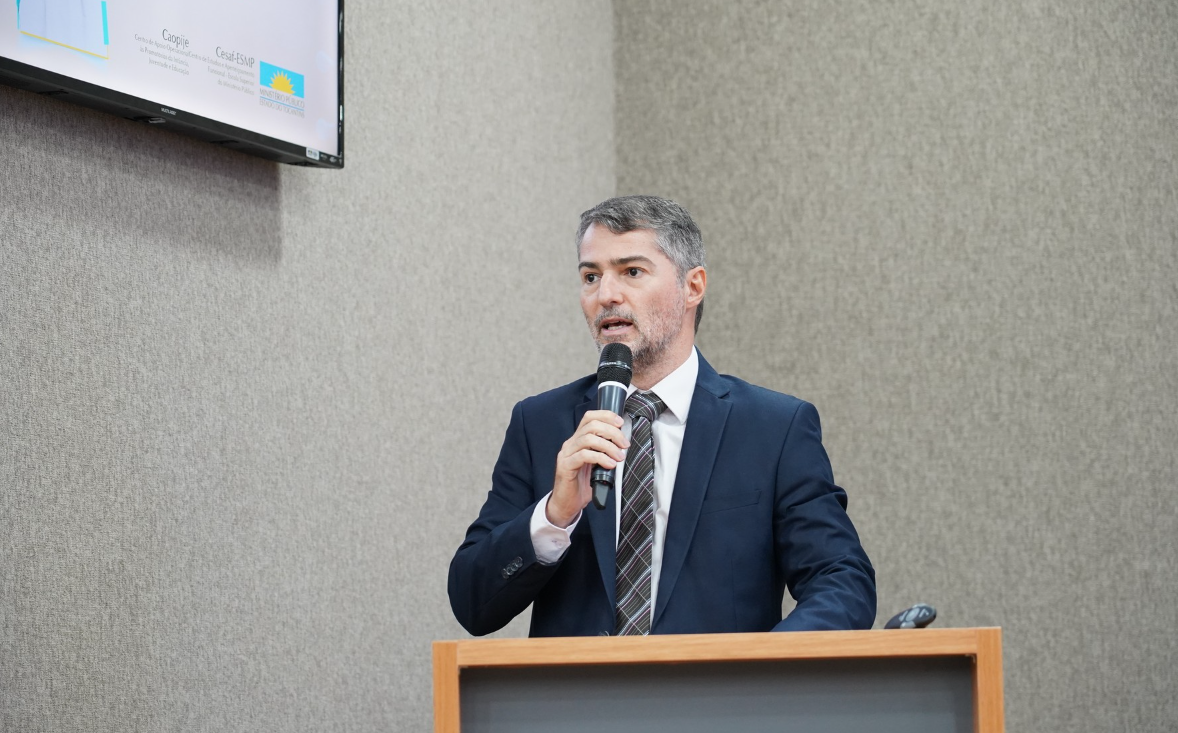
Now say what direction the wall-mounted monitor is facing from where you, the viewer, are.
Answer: facing the viewer and to the right of the viewer

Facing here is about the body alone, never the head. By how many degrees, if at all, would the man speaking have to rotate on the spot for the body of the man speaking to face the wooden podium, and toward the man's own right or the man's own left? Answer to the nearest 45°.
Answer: approximately 45° to the man's own left

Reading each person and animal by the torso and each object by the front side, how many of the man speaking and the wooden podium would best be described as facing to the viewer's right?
0

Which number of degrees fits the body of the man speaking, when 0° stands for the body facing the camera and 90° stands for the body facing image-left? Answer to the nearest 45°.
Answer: approximately 45°

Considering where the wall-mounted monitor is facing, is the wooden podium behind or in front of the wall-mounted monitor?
in front

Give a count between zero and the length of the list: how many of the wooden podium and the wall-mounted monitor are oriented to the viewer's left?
0

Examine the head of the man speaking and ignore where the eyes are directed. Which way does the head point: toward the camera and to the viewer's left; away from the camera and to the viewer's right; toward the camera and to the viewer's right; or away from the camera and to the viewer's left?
toward the camera and to the viewer's left
